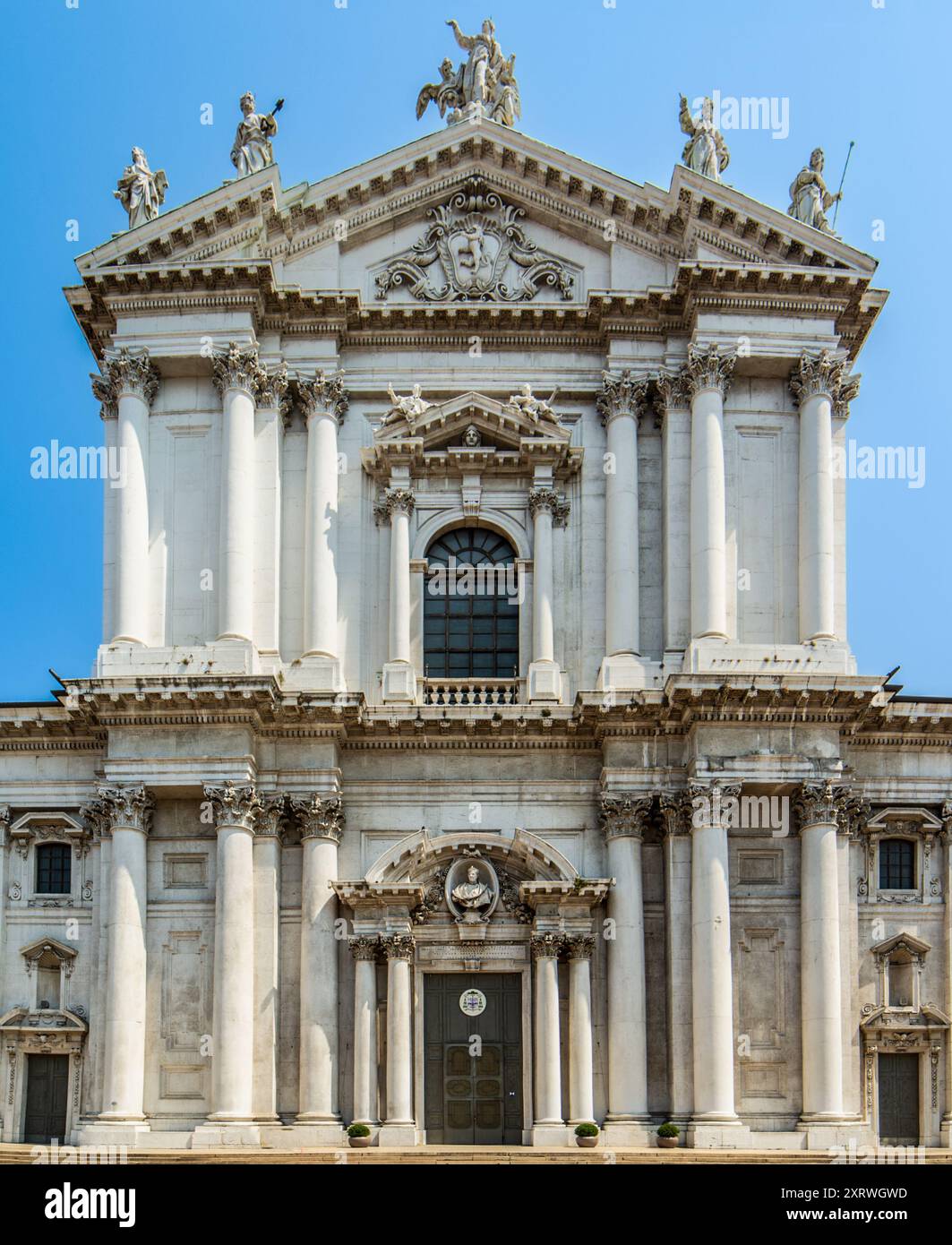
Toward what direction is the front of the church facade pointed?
toward the camera
